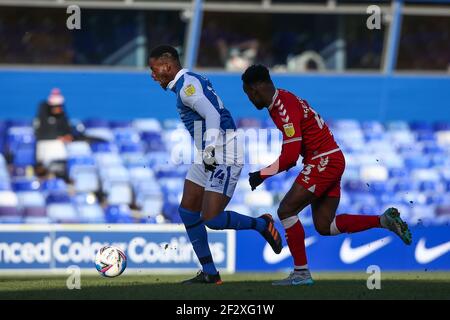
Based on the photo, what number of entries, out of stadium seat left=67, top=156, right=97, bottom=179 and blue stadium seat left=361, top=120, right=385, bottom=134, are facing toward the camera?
2

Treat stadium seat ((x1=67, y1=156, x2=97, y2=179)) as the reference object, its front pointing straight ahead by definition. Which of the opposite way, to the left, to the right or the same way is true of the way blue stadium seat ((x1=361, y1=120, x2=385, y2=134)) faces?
the same way

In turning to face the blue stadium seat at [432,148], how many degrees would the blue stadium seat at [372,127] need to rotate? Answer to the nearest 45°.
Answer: approximately 90° to its left

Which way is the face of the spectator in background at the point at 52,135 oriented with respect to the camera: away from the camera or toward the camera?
toward the camera

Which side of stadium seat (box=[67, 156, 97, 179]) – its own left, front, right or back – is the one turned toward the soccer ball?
front

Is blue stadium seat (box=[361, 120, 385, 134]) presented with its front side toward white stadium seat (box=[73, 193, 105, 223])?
no

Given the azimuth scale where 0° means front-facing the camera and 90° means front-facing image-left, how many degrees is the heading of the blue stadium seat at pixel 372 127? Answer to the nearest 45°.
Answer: approximately 0°

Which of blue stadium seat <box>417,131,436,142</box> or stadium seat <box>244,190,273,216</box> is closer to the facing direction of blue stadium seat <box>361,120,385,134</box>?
the stadium seat

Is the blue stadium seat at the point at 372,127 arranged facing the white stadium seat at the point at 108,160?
no

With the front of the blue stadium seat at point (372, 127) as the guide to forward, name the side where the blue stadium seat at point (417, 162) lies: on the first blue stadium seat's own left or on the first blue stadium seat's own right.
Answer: on the first blue stadium seat's own left

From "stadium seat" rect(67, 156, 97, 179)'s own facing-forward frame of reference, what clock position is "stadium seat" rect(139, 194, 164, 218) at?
"stadium seat" rect(139, 194, 164, 218) is roughly at 10 o'clock from "stadium seat" rect(67, 156, 97, 179).

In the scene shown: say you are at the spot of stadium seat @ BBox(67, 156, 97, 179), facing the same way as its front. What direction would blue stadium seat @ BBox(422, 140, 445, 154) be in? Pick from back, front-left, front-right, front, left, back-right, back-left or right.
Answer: left

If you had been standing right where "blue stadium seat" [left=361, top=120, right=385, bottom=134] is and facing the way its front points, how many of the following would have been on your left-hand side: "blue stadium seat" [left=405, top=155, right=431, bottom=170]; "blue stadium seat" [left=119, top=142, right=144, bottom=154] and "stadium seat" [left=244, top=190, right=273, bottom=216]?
1

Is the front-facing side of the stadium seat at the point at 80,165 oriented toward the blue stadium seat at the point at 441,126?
no

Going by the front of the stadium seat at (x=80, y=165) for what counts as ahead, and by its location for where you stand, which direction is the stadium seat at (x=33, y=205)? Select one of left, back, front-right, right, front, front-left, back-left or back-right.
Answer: front-right

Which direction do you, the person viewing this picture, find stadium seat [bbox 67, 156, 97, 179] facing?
facing the viewer
